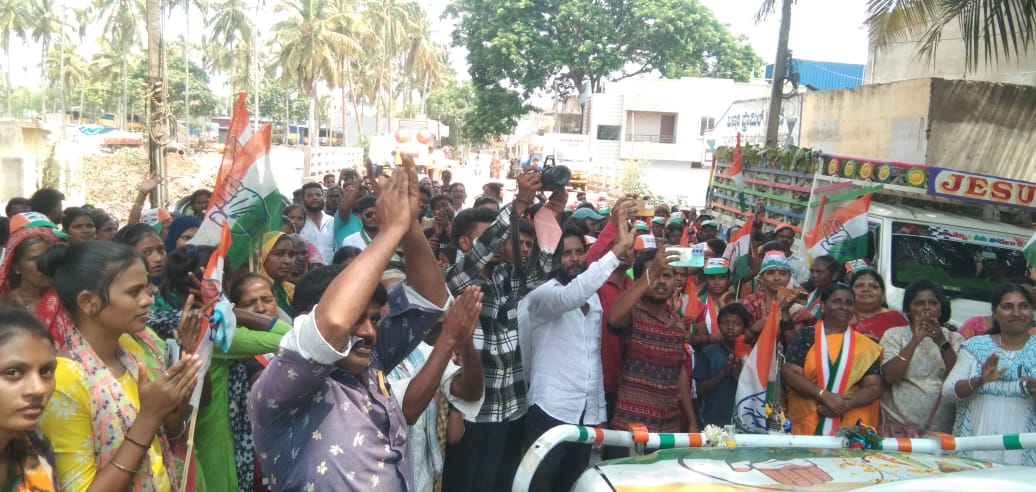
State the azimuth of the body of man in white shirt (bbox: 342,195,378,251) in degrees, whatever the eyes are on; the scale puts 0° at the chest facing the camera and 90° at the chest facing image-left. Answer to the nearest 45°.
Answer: approximately 315°

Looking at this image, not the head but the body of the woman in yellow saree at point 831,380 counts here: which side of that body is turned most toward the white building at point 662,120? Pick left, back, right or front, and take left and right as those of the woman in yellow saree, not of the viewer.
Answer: back

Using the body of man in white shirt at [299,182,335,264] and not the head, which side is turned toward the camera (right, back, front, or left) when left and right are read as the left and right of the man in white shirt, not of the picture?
front

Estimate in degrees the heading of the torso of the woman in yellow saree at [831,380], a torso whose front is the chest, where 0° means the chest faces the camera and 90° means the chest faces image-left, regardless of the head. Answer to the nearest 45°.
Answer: approximately 0°

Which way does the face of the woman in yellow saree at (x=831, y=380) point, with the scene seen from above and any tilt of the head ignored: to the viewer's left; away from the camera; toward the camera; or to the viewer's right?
toward the camera

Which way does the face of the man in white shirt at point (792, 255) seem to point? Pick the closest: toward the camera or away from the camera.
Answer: toward the camera

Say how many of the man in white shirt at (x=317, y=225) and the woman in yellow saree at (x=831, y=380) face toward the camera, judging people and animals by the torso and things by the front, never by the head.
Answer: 2

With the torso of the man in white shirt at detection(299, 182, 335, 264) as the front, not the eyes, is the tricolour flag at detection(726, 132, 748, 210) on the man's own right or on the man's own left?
on the man's own left

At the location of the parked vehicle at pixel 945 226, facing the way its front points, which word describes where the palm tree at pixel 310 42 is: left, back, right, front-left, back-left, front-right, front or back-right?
back

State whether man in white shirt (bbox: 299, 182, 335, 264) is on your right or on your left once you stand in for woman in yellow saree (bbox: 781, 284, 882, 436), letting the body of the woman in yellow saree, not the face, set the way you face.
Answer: on your right

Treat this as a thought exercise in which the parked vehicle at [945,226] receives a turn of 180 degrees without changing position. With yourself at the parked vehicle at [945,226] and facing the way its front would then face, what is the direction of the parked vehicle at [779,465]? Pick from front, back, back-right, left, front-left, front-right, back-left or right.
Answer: back-left

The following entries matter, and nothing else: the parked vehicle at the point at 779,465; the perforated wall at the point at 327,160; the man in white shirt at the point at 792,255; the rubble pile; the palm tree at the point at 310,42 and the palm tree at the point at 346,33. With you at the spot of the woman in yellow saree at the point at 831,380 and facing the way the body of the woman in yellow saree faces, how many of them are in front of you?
1

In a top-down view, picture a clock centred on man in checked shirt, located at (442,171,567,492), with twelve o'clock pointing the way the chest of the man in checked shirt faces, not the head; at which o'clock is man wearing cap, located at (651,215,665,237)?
The man wearing cap is roughly at 8 o'clock from the man in checked shirt.
